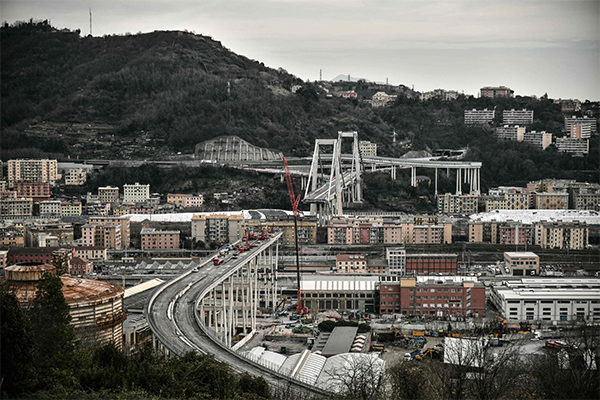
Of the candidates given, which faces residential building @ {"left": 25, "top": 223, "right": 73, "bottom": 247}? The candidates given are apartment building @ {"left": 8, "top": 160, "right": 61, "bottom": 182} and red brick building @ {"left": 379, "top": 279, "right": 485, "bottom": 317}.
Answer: the apartment building

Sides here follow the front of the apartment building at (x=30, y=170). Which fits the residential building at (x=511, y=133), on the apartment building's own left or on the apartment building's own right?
on the apartment building's own left

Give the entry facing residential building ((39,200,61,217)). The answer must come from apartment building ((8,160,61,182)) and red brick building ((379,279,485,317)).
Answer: the apartment building

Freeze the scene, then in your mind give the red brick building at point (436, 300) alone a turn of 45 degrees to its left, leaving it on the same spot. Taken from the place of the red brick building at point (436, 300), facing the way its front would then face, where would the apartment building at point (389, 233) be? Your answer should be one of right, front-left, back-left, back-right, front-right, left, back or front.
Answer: back-left

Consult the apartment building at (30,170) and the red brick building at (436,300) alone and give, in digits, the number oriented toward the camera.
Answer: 2

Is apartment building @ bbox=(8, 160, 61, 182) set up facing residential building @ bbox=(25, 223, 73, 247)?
yes

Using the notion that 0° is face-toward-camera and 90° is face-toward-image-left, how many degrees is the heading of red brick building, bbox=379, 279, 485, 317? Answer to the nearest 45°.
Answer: approximately 0°

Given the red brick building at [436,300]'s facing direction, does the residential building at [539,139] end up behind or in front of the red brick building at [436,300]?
behind

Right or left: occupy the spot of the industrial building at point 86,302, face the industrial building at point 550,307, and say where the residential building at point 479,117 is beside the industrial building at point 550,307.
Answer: left

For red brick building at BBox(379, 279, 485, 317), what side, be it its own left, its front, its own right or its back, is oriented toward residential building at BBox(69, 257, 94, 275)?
right
